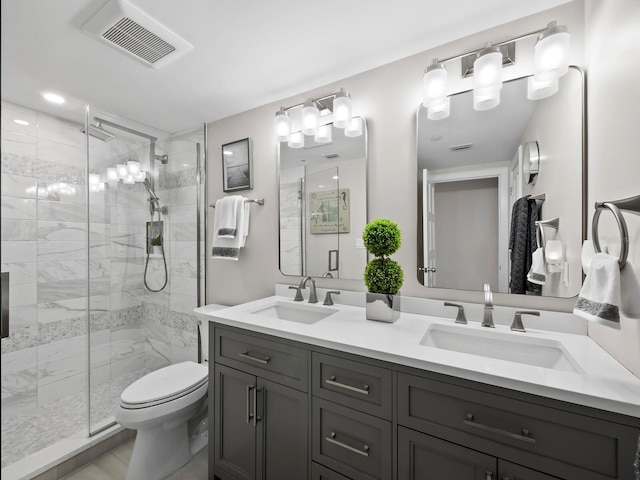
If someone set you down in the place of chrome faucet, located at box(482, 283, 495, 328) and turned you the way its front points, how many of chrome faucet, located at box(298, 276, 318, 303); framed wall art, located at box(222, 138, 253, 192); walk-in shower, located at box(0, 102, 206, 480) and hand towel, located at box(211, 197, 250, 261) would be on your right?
4

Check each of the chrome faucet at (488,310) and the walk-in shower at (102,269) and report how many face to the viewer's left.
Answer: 0

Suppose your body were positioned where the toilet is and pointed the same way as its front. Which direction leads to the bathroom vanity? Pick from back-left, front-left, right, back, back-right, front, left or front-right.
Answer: left

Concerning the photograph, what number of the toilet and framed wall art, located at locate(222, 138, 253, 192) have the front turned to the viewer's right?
0

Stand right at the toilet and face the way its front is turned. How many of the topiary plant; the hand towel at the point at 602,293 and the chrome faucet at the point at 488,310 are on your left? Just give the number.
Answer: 3

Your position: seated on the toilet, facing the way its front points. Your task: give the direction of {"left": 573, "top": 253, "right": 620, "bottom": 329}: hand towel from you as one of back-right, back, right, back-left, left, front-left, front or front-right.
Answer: left

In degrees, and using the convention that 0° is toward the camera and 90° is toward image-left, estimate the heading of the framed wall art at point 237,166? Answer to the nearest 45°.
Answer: approximately 45°
